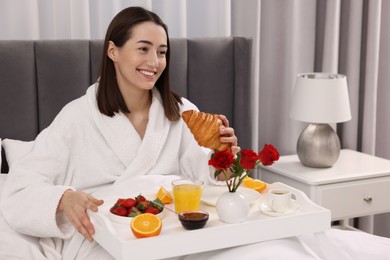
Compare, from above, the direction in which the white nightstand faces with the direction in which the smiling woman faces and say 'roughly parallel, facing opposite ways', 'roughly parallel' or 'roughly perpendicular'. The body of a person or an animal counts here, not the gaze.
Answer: roughly parallel

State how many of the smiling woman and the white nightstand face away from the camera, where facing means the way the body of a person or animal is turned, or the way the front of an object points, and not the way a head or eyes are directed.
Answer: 0

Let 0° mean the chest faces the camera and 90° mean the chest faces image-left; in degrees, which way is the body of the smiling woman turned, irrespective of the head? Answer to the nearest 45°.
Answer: approximately 315°

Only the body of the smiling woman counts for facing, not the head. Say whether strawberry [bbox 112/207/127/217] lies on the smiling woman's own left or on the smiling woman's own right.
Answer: on the smiling woman's own right

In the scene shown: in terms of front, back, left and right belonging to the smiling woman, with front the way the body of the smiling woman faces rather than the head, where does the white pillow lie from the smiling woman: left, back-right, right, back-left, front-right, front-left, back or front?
back

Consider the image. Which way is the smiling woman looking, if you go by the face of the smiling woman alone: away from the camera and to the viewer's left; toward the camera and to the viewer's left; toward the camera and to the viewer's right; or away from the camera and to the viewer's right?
toward the camera and to the viewer's right

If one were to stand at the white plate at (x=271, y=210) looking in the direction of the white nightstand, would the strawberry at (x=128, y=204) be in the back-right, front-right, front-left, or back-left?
back-left

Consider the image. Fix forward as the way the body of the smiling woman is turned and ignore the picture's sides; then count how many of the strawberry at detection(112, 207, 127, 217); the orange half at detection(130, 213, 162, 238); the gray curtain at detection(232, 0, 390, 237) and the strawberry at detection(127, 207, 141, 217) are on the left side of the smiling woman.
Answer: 1

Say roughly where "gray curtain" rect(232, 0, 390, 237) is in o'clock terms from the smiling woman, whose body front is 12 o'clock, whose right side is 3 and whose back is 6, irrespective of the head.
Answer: The gray curtain is roughly at 9 o'clock from the smiling woman.

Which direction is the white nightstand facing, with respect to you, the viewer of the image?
facing the viewer and to the right of the viewer

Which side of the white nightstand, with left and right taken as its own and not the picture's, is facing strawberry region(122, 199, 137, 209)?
right

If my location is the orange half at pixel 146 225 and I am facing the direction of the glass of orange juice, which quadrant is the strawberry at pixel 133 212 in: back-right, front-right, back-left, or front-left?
front-left
